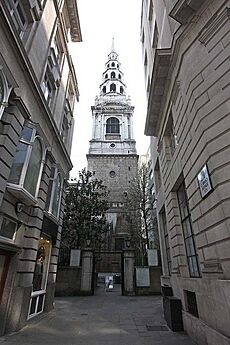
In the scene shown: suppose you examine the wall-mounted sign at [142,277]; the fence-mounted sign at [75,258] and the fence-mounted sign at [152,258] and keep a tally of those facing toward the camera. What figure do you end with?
3

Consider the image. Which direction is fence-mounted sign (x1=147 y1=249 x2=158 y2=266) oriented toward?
toward the camera

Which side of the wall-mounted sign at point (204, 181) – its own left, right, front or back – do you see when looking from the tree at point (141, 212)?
right

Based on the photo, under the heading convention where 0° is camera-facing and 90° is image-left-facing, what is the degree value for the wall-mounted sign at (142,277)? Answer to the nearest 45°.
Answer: approximately 0°

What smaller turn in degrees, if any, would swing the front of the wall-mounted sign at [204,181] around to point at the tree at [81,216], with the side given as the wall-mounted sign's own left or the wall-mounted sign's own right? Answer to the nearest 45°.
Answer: approximately 90° to the wall-mounted sign's own right

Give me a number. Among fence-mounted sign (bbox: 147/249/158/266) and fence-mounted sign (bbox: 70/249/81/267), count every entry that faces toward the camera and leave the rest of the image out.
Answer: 2

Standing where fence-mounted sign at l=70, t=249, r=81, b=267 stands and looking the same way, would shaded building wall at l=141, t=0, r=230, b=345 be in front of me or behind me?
in front

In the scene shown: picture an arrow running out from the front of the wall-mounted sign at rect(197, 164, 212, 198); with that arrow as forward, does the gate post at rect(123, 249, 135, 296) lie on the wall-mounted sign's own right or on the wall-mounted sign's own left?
on the wall-mounted sign's own right

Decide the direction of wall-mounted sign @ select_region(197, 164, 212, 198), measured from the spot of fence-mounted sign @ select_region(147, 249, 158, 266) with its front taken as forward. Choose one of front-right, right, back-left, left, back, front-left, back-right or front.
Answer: front

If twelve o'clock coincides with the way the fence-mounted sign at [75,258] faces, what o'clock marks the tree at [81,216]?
The tree is roughly at 6 o'clock from the fence-mounted sign.

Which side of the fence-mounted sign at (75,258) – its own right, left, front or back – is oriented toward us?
front

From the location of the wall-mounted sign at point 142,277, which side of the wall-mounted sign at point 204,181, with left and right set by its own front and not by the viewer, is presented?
right
